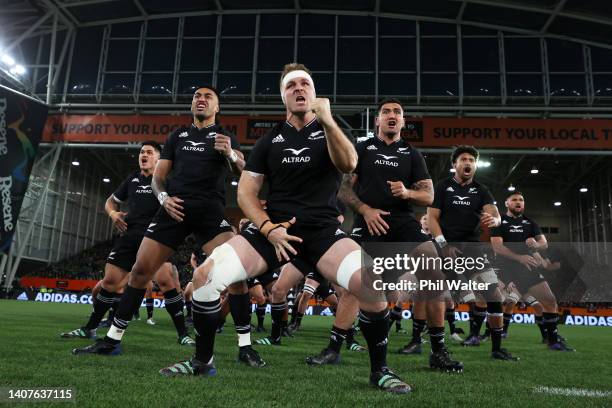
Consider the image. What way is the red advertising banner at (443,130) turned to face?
toward the camera

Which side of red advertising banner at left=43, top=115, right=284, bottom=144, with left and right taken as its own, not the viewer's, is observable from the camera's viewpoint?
front
